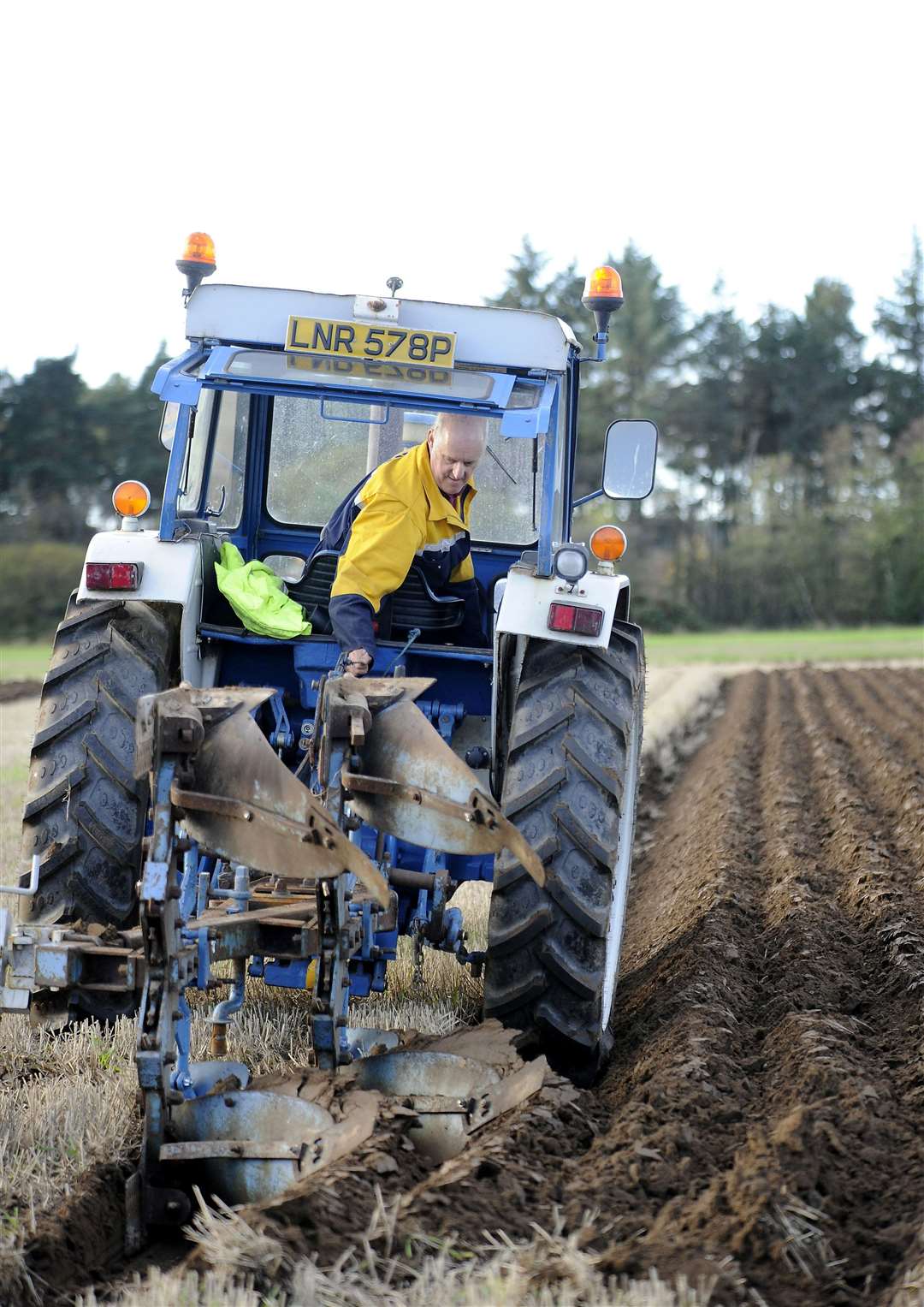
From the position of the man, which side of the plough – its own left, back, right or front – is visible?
front

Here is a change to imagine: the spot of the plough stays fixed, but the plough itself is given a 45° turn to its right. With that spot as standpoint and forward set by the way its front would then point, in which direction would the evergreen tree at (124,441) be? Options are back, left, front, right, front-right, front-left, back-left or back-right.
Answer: front-left

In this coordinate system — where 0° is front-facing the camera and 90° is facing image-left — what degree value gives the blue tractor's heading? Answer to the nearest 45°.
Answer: approximately 180°

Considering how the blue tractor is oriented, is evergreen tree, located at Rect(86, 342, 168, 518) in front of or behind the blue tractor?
in front

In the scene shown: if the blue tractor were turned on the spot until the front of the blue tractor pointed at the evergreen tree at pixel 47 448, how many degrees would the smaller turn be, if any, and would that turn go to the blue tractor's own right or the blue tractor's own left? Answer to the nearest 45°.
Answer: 0° — it already faces it

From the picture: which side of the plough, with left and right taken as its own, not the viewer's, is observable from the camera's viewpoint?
back
